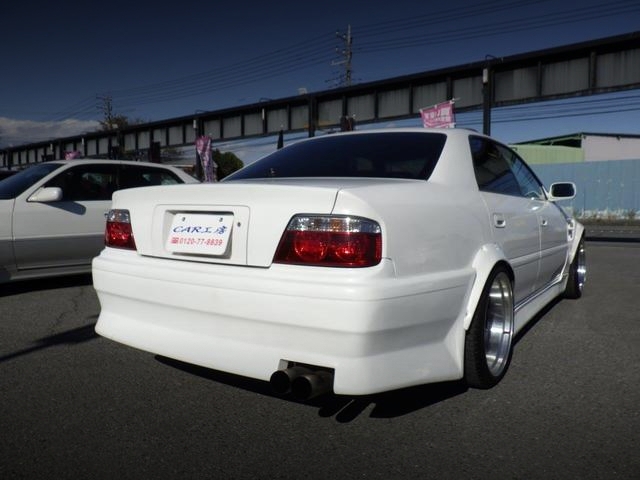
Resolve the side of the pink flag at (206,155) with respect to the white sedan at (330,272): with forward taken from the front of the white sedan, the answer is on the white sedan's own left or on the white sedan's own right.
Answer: on the white sedan's own left

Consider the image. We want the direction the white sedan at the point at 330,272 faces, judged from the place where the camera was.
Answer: facing away from the viewer and to the right of the viewer

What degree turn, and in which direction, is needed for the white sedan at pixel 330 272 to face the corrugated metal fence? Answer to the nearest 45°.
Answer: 0° — it already faces it

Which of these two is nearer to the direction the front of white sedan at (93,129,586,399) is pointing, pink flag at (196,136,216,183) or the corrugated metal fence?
the corrugated metal fence

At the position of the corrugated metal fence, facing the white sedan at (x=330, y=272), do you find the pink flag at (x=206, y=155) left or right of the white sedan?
right

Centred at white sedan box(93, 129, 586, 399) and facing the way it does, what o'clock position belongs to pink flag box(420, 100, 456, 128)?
The pink flag is roughly at 11 o'clock from the white sedan.
